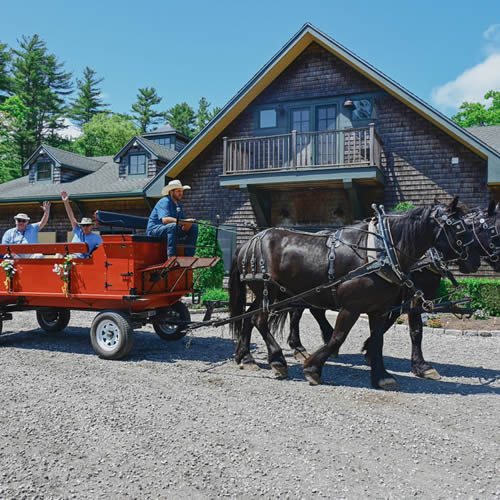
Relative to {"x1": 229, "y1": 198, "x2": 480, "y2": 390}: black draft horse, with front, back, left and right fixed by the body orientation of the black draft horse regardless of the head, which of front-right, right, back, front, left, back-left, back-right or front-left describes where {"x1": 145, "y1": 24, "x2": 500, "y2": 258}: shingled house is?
left

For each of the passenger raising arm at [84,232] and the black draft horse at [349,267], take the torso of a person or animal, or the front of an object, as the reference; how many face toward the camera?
1

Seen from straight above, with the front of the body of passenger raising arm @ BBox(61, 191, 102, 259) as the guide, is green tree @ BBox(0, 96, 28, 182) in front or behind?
behind

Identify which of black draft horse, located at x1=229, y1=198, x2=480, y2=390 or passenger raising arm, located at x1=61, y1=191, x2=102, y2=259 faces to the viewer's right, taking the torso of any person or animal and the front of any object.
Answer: the black draft horse

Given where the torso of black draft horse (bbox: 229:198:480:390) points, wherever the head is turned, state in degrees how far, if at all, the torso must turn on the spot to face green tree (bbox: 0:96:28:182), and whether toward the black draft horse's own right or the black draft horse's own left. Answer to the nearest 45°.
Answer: approximately 135° to the black draft horse's own left

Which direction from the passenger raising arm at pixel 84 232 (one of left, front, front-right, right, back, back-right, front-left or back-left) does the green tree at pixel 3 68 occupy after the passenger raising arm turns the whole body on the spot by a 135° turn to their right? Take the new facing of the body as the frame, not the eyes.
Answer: front-right

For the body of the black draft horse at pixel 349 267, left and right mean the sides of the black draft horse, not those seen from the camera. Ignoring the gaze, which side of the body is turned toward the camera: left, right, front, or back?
right

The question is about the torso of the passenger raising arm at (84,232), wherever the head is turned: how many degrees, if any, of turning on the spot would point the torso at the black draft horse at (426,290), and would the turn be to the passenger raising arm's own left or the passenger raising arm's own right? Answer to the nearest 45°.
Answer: approximately 45° to the passenger raising arm's own left
